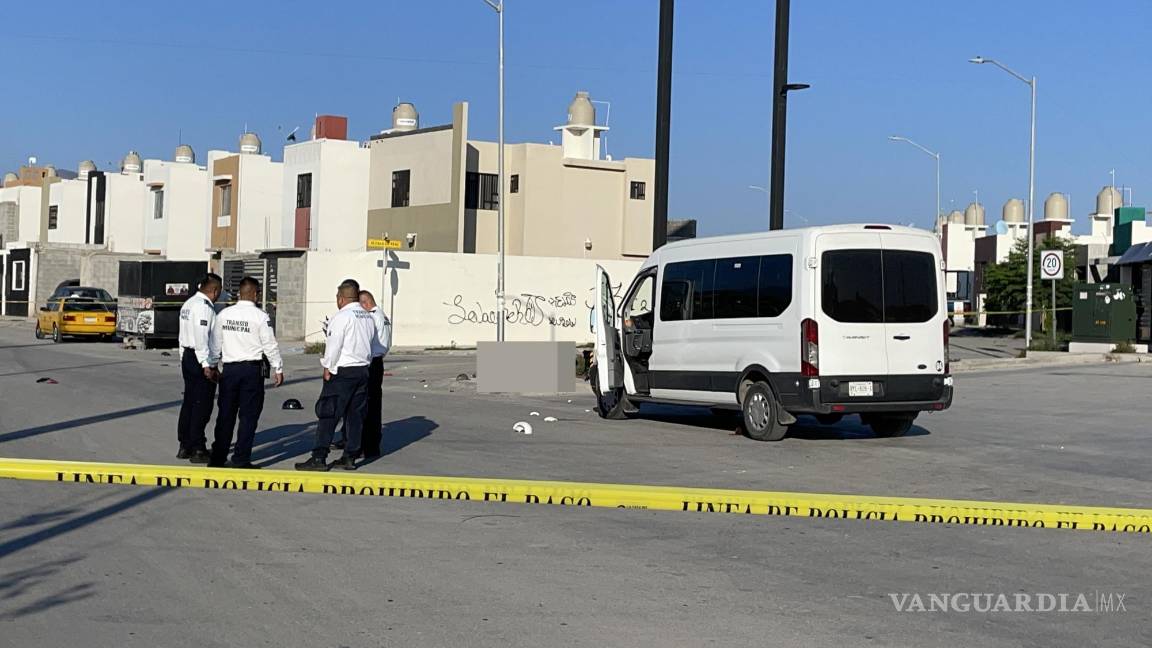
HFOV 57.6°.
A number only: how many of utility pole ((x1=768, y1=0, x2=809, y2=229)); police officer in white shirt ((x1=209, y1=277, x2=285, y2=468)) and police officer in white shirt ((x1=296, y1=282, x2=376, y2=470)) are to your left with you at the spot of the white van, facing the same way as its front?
2

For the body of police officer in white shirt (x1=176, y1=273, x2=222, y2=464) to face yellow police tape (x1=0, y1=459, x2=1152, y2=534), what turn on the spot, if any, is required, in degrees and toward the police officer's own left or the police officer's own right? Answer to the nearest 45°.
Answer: approximately 90° to the police officer's own right

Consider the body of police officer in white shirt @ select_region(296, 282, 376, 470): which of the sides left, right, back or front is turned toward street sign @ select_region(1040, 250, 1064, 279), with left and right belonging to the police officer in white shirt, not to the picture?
right

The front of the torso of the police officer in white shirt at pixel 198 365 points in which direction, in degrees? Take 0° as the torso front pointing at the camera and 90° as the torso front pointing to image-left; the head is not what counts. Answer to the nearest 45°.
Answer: approximately 225°

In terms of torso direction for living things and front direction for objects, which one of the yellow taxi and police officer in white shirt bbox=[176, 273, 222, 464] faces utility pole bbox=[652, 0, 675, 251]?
the police officer in white shirt

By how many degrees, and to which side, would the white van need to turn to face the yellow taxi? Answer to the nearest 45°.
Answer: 0° — it already faces it

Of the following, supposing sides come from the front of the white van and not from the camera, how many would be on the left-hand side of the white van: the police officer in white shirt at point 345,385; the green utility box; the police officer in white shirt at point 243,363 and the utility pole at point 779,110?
2

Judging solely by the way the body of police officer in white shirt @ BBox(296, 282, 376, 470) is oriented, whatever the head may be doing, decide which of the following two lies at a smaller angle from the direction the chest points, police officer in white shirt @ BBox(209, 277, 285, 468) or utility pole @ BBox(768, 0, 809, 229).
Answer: the police officer in white shirt

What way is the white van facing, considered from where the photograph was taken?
facing away from the viewer and to the left of the viewer
